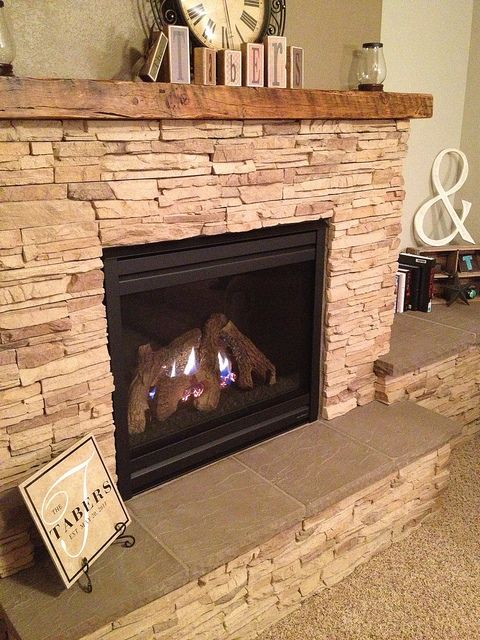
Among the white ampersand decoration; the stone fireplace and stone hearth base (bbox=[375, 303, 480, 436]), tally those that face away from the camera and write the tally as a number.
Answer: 0

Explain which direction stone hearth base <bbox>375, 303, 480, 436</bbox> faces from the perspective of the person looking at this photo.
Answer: facing the viewer and to the right of the viewer

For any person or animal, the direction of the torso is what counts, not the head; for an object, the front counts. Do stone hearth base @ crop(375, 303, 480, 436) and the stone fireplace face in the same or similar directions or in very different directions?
same or similar directions

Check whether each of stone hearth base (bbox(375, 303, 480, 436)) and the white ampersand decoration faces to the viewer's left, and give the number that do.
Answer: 0

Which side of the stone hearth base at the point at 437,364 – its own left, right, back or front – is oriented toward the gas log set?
right

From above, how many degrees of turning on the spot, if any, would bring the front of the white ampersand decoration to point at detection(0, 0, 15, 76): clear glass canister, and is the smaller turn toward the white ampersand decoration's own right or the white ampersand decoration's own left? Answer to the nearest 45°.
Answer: approximately 45° to the white ampersand decoration's own right

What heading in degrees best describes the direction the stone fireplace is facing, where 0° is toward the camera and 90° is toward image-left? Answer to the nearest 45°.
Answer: approximately 315°

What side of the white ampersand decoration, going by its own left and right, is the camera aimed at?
front

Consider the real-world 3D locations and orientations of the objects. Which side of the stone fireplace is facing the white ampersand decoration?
left

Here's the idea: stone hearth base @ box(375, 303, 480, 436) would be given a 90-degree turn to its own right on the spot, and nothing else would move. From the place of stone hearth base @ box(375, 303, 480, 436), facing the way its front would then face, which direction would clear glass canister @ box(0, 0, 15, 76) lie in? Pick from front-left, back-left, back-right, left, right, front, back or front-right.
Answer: front
